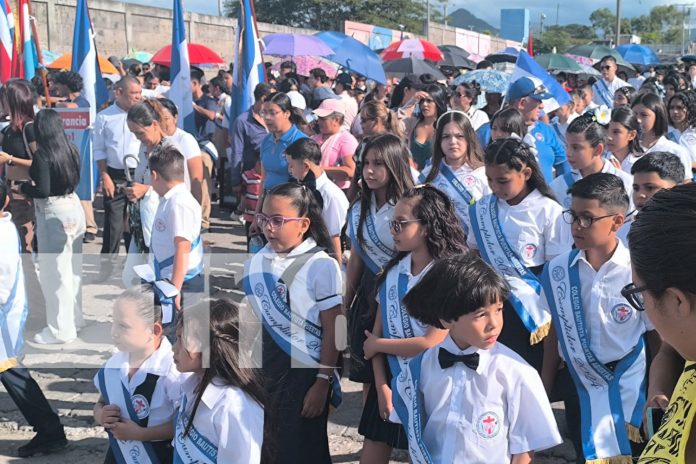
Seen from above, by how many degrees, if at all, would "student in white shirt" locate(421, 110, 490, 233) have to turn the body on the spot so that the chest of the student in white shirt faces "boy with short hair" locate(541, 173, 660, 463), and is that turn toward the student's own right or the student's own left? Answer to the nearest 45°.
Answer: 0° — they already face them

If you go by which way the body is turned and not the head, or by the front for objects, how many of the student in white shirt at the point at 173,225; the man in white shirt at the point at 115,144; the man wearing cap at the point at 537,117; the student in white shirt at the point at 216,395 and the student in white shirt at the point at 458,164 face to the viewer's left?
2

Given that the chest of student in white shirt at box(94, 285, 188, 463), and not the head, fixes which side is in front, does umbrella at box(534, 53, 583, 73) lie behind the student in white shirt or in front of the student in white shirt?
behind

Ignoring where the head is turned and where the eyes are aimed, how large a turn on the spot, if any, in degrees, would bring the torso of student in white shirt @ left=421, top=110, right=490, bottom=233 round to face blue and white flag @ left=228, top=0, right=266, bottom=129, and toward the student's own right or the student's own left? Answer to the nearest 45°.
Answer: approximately 135° to the student's own right

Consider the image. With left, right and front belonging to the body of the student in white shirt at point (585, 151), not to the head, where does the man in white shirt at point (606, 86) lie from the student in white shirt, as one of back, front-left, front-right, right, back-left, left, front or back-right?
back-right

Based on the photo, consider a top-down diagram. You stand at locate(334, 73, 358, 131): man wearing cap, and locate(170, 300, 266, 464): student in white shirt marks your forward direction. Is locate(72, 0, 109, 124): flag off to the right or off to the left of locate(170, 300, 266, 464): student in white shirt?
right

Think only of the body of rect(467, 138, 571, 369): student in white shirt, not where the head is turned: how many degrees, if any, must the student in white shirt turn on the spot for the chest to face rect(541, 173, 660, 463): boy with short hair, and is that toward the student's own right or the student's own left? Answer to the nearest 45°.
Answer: approximately 90° to the student's own left

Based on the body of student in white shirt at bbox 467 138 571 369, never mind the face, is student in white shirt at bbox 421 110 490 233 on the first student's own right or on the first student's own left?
on the first student's own right

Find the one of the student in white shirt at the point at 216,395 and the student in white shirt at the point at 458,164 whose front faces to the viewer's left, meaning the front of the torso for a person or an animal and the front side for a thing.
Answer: the student in white shirt at the point at 216,395
